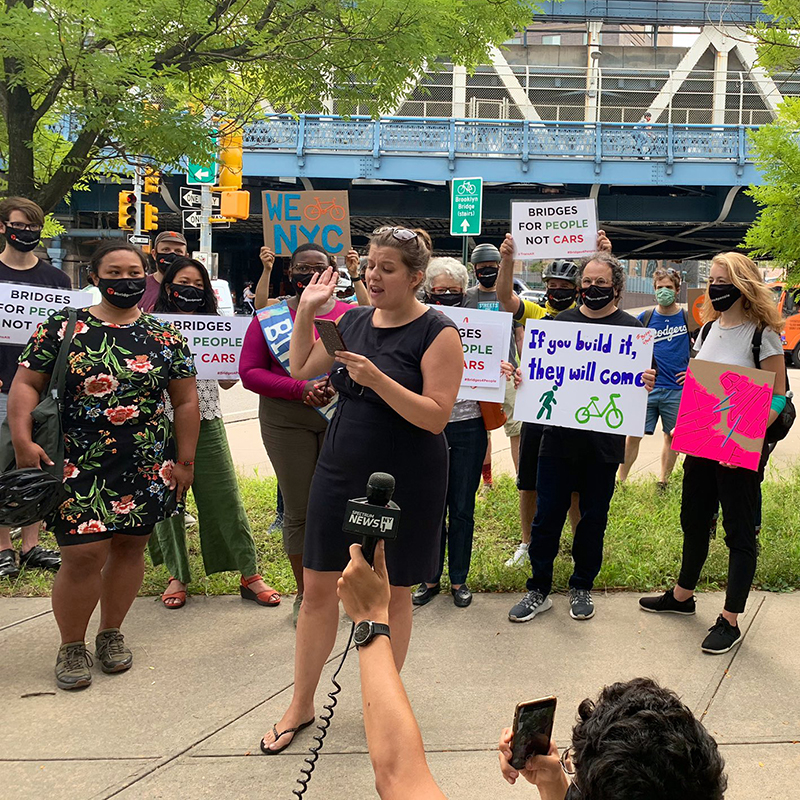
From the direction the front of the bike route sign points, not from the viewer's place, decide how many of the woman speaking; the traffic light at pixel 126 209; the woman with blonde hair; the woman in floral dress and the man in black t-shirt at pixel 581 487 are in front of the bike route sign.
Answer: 4

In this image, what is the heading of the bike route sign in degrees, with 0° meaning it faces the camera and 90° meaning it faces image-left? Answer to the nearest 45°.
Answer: approximately 0°

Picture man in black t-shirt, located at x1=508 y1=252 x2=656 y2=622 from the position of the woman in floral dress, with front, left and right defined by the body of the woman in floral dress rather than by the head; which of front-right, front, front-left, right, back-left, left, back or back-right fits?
left

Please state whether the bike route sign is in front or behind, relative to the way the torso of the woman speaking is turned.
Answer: behind

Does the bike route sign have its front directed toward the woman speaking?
yes

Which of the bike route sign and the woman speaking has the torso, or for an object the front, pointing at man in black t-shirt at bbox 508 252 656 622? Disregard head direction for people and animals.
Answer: the bike route sign

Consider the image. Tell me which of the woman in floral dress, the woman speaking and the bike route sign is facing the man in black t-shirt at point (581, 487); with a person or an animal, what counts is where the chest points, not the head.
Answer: the bike route sign

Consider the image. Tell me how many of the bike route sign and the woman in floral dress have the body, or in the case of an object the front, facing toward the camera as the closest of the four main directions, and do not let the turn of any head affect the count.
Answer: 2

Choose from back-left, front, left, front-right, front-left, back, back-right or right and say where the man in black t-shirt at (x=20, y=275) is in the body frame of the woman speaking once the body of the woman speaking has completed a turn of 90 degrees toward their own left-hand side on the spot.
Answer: back

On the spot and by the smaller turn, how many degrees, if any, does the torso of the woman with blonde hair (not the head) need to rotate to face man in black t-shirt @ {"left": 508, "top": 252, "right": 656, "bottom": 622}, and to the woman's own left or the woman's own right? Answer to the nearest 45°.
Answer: approximately 45° to the woman's own right
